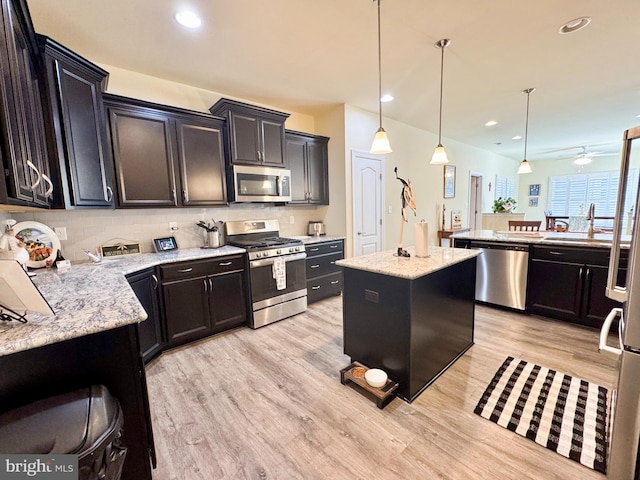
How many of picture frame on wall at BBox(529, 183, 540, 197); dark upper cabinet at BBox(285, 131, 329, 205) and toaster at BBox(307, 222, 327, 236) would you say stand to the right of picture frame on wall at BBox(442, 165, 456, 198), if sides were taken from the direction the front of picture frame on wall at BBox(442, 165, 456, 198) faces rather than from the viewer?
2

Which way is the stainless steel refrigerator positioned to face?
to the viewer's left

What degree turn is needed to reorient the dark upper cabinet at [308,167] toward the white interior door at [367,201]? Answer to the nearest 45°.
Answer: approximately 45° to its left

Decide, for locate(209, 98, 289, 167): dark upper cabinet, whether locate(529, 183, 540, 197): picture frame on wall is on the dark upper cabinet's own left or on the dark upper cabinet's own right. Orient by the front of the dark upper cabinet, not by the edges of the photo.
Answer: on the dark upper cabinet's own left

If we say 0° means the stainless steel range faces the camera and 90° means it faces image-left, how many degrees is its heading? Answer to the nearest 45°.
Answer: approximately 315°

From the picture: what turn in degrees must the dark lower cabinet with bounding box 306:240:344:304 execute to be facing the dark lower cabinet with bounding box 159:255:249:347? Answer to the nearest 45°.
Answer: approximately 90° to its right

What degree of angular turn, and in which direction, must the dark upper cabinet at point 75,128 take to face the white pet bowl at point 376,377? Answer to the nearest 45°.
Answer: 0° — it already faces it

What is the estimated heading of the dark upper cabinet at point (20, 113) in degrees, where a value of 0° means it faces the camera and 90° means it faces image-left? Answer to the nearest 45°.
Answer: approximately 270°

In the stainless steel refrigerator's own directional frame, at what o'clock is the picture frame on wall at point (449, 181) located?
The picture frame on wall is roughly at 2 o'clock from the stainless steel refrigerator.

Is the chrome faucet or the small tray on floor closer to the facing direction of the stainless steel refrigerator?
the small tray on floor

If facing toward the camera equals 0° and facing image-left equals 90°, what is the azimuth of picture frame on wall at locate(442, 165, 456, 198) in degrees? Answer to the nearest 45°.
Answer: approximately 315°
